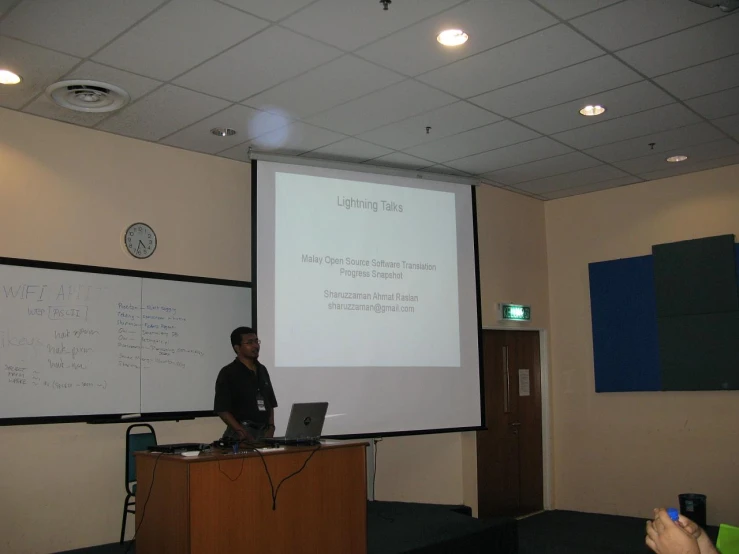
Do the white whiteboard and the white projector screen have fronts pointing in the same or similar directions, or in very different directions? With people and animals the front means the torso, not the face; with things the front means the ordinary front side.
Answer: same or similar directions

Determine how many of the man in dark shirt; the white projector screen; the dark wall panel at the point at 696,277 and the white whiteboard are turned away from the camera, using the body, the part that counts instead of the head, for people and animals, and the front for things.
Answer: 0

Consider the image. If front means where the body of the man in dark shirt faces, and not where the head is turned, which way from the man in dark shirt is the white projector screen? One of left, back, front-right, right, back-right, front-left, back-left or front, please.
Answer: left

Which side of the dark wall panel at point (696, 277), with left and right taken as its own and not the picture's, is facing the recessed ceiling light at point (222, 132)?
front

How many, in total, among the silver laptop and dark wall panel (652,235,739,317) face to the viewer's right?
0

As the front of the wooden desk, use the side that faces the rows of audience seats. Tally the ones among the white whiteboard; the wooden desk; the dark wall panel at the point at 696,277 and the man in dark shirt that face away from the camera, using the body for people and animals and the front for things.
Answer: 0

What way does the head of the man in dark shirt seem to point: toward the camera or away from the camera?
toward the camera

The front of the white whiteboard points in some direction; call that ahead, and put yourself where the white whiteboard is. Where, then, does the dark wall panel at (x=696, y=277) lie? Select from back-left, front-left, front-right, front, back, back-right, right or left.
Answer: front-left

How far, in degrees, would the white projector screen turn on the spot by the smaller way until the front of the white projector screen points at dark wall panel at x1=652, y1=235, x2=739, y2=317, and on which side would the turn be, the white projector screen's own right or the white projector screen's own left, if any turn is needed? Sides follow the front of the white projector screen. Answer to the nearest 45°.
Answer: approximately 45° to the white projector screen's own left

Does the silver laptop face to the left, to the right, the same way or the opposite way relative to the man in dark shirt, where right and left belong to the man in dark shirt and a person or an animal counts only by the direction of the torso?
the opposite way

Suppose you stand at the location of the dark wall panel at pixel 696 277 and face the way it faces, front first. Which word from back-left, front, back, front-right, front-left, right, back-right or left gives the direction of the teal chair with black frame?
front

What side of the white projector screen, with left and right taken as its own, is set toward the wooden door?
left

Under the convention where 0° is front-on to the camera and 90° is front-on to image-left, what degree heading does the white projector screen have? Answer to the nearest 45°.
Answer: approximately 315°

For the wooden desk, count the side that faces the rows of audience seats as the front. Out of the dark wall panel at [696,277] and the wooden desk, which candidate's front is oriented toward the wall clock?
the dark wall panel

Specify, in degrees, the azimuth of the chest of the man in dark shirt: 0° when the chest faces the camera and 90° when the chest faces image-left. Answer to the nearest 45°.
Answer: approximately 315°
